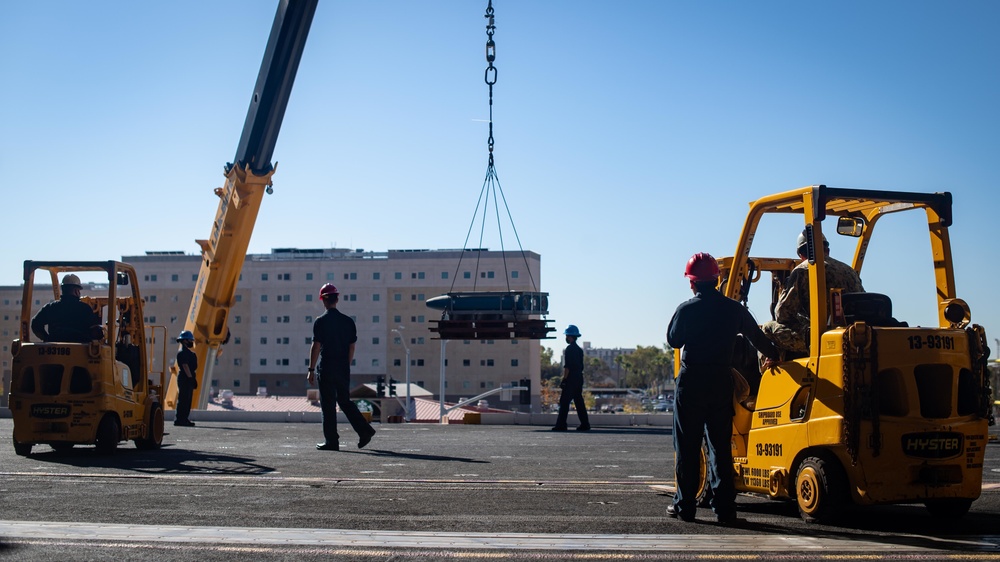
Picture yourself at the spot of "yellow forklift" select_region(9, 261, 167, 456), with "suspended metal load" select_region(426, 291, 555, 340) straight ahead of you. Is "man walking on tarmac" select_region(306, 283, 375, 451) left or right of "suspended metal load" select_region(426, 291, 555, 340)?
right

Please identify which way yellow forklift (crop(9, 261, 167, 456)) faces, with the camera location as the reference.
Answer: facing away from the viewer and to the right of the viewer

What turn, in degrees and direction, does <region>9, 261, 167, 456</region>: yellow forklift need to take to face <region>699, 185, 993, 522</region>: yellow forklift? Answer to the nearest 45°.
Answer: approximately 90° to its right

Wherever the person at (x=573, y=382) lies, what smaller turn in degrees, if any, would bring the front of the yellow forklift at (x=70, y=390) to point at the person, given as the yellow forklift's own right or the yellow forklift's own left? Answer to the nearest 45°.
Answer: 0° — it already faces them

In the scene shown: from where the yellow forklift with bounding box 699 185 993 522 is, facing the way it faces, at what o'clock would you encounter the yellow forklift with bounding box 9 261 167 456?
the yellow forklift with bounding box 9 261 167 456 is roughly at 11 o'clock from the yellow forklift with bounding box 699 185 993 522.

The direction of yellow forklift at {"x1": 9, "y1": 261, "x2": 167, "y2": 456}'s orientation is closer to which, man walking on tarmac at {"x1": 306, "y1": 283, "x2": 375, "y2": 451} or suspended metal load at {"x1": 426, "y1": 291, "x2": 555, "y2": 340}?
the suspended metal load

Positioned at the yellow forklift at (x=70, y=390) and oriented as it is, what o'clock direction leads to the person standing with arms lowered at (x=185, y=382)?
The person standing with arms lowered is roughly at 11 o'clock from the yellow forklift.

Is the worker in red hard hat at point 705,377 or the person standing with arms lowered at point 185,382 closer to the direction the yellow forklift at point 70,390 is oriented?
the person standing with arms lowered

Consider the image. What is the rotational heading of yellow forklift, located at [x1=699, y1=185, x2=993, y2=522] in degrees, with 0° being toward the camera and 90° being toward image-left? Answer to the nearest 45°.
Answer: approximately 135°
